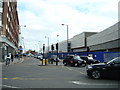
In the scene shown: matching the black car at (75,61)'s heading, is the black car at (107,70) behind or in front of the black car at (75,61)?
in front
